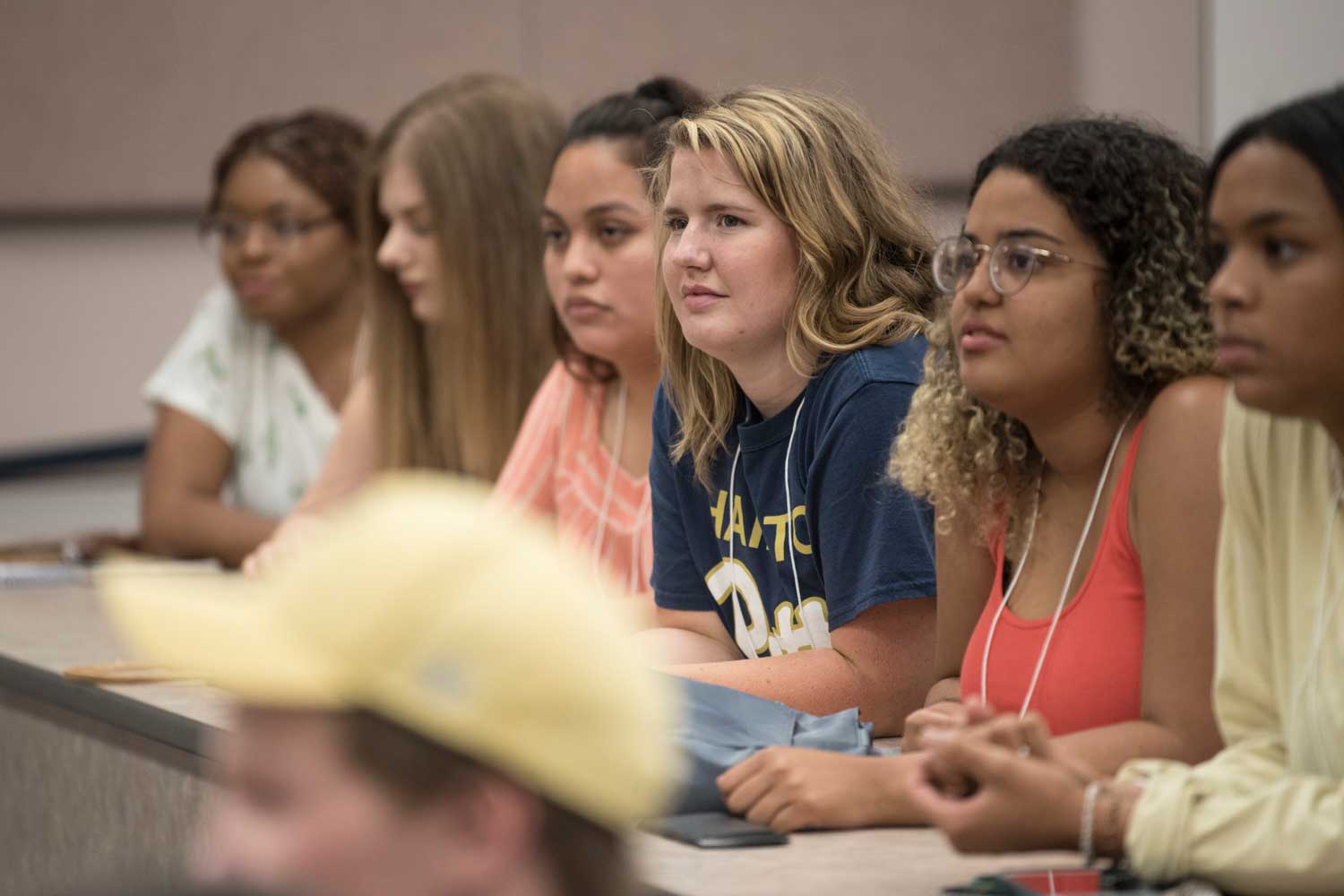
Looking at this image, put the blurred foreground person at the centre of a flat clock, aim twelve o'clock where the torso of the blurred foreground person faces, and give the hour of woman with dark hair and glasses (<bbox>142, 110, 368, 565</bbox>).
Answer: The woman with dark hair and glasses is roughly at 3 o'clock from the blurred foreground person.

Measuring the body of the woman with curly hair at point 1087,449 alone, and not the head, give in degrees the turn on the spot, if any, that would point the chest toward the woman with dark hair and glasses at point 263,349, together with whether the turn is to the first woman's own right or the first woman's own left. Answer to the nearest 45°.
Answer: approximately 90° to the first woman's own right

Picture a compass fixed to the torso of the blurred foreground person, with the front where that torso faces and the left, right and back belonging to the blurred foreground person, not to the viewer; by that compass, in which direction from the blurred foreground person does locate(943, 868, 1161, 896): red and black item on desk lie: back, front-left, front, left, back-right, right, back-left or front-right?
back-right

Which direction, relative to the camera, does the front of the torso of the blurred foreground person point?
to the viewer's left

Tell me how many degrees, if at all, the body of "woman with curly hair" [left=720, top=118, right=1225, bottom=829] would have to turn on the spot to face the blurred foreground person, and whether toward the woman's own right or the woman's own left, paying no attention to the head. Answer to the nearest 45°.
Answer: approximately 45° to the woman's own left

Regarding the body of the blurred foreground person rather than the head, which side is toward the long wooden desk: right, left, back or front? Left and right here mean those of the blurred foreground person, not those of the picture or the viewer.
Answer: right

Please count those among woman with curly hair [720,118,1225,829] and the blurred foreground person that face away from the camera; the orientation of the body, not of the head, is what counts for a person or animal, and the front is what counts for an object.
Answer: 0

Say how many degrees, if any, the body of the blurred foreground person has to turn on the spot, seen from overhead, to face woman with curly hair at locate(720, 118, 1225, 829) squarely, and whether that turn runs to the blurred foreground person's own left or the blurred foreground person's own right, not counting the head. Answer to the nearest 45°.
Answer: approximately 135° to the blurred foreground person's own right

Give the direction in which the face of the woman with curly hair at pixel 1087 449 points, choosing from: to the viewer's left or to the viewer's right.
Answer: to the viewer's left

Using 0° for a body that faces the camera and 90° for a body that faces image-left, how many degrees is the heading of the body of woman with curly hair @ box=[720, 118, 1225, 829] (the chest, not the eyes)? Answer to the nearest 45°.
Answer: approximately 45°
